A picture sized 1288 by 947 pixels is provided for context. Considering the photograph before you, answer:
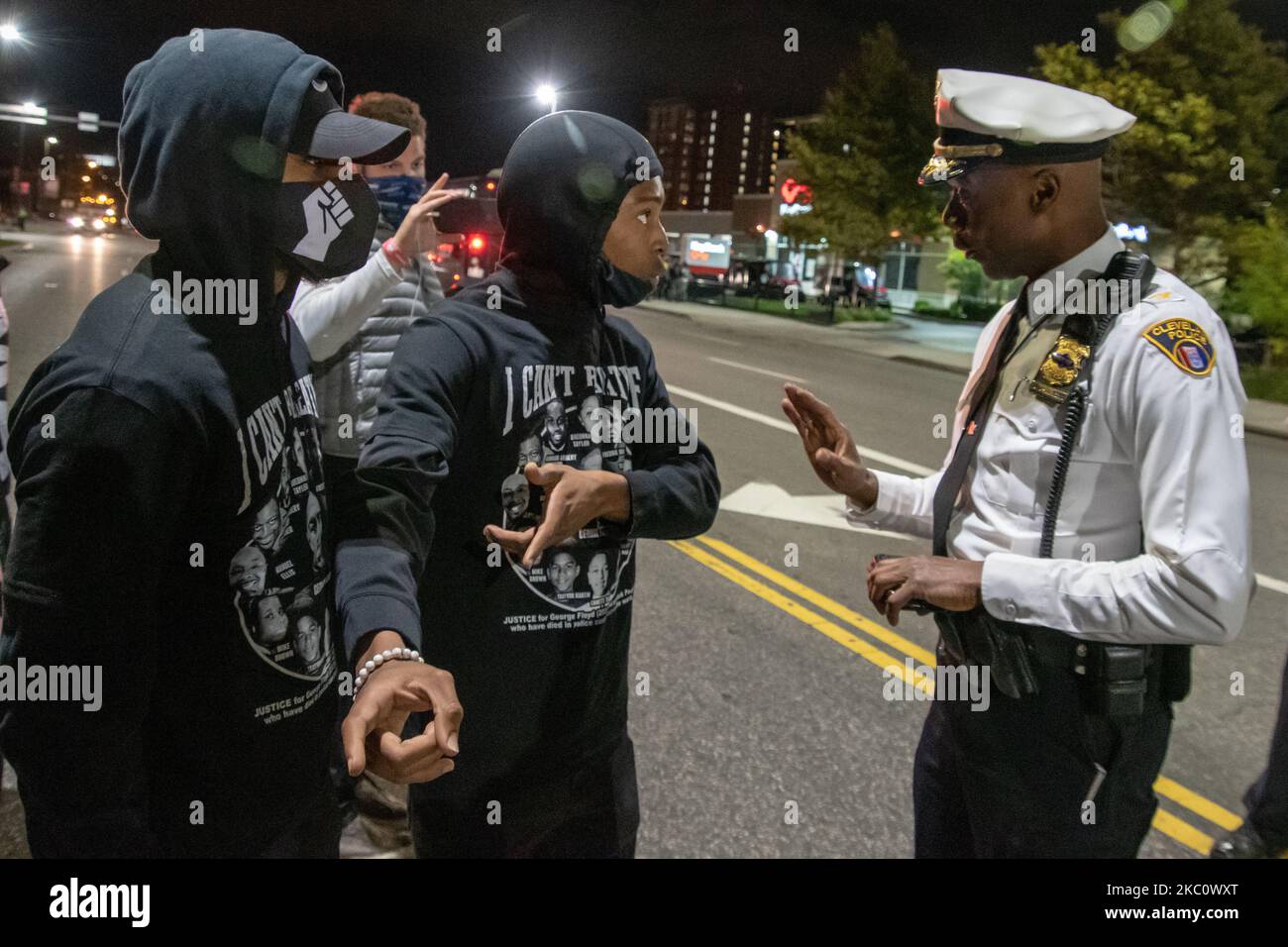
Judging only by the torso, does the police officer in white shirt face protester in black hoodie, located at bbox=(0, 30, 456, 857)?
yes

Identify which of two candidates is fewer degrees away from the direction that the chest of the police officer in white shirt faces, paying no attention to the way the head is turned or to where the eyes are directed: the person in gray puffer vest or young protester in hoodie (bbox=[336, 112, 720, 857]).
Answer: the young protester in hoodie

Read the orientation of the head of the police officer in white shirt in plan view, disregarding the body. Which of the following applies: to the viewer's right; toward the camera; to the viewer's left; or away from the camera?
to the viewer's left

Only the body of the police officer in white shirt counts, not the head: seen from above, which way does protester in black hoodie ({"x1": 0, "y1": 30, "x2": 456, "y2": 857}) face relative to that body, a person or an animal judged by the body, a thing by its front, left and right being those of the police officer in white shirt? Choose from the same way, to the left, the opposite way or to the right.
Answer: the opposite way

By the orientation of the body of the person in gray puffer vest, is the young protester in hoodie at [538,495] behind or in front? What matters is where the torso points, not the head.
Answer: in front

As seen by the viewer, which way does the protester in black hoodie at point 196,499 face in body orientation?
to the viewer's right

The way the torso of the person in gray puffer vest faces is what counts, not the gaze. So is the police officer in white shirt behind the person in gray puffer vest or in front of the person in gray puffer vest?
in front

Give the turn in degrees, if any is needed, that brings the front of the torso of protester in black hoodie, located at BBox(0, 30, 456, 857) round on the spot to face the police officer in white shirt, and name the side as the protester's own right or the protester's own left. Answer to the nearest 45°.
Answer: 0° — they already face them

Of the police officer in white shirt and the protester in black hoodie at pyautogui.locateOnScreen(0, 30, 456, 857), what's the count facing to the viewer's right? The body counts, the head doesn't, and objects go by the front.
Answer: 1

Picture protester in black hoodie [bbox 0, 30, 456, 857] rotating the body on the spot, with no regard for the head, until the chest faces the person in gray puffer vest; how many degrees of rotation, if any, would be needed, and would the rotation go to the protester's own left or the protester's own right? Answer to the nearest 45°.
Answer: approximately 90° to the protester's own left

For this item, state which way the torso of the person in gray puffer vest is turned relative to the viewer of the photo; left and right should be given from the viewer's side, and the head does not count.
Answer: facing the viewer and to the right of the viewer
